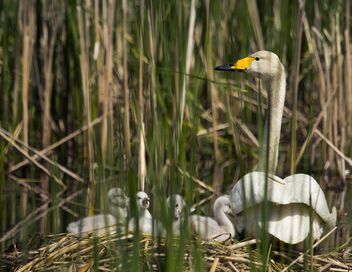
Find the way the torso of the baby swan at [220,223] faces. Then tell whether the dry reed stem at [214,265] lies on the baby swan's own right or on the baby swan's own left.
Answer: on the baby swan's own right

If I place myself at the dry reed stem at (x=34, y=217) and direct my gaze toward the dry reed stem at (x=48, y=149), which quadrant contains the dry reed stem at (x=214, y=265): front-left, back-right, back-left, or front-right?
back-right

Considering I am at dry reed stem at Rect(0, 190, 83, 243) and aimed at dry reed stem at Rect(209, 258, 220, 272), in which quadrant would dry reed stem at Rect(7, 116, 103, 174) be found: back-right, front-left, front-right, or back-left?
back-left

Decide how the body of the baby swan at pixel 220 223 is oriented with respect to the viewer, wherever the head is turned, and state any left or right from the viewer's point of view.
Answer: facing to the right of the viewer

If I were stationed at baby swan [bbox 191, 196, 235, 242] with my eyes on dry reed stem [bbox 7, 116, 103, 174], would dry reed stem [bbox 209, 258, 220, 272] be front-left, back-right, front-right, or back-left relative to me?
back-left
